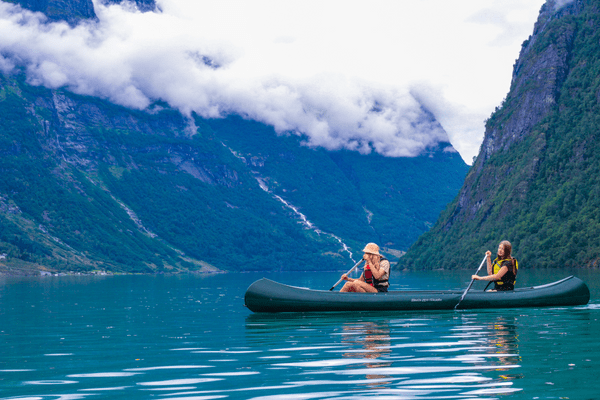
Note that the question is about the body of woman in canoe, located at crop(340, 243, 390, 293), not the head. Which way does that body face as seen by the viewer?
to the viewer's left

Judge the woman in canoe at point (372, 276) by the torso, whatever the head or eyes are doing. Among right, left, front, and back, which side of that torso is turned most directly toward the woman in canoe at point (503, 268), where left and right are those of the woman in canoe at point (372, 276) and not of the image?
back

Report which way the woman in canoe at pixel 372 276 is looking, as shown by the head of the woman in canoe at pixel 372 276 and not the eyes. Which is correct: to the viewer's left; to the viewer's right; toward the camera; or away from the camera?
to the viewer's left
